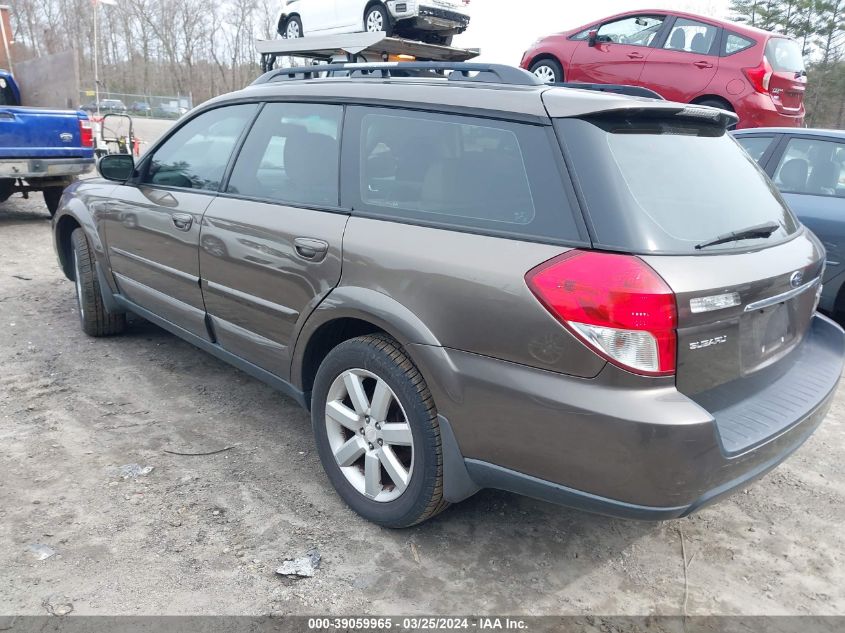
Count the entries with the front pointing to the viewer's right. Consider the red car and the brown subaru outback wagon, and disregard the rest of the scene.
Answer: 0

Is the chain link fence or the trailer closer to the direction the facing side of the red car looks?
the chain link fence

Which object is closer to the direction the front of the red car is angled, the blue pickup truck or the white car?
the white car

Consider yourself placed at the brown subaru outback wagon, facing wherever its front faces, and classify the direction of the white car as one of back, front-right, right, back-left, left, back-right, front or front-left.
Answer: front-right

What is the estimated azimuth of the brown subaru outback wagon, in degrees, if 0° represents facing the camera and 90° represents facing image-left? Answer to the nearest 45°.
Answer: approximately 135°

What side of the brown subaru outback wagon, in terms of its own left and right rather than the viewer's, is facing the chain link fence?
front

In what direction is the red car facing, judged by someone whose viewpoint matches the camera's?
facing away from the viewer and to the left of the viewer

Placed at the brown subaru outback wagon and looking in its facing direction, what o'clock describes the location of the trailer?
The trailer is roughly at 1 o'clock from the brown subaru outback wagon.

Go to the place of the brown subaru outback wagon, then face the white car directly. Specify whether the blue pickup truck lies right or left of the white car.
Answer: left

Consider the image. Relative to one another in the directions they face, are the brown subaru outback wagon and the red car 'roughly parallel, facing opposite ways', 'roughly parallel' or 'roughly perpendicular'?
roughly parallel

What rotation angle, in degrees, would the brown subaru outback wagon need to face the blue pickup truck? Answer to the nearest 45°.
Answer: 0° — it already faces it

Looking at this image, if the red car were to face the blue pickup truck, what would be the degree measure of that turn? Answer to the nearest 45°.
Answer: approximately 45° to its left
